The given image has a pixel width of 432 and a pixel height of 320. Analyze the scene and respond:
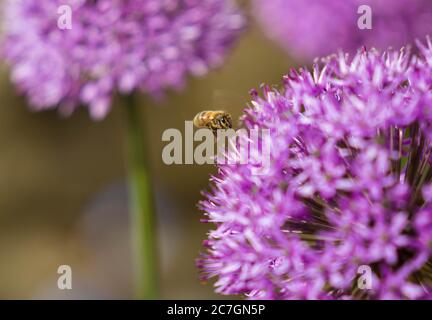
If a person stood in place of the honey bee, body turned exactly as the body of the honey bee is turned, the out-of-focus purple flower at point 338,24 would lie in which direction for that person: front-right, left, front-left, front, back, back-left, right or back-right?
front-left

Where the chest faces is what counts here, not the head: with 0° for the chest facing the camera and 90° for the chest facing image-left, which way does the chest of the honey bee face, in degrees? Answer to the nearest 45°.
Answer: approximately 270°

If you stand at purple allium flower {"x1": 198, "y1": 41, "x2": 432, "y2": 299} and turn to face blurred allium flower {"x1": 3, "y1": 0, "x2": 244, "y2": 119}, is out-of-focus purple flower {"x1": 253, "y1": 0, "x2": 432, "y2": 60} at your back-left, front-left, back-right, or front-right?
front-right

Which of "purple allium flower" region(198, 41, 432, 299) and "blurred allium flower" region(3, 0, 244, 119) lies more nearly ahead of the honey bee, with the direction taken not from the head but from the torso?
the purple allium flower

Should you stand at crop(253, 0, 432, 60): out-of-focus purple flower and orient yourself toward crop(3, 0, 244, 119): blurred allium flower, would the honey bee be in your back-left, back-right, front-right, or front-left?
front-left

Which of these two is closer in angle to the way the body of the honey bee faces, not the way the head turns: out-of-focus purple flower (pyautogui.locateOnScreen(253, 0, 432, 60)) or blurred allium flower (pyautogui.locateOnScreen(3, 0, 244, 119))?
the out-of-focus purple flower

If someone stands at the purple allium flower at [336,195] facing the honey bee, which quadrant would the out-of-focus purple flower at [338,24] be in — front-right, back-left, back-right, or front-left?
front-right

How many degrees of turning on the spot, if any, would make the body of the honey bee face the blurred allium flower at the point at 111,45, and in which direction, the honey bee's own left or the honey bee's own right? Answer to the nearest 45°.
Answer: approximately 135° to the honey bee's own left
